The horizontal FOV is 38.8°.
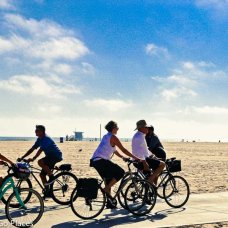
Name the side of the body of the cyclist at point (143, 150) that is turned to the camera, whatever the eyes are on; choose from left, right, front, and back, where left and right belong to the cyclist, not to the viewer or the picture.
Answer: right

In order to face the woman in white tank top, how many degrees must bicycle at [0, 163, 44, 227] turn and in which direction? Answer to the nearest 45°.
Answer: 0° — it already faces them

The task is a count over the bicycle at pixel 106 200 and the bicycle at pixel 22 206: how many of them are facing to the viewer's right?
2

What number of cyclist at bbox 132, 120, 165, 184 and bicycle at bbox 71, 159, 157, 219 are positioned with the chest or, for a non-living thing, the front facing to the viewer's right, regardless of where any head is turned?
2

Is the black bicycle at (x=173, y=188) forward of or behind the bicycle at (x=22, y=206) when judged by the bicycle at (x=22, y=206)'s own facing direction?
forward

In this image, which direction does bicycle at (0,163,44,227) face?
to the viewer's right

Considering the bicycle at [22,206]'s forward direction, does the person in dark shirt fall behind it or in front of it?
in front

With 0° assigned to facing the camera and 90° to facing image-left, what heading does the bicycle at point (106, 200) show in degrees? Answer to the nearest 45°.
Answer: approximately 270°

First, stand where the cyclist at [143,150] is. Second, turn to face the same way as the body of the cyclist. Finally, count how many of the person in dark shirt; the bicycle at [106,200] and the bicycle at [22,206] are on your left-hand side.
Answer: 1
